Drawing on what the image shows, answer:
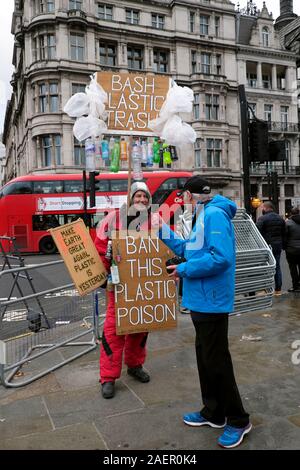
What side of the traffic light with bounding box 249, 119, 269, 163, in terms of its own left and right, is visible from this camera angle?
back

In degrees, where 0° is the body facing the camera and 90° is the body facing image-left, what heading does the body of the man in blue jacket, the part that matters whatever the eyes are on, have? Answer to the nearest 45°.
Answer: approximately 90°

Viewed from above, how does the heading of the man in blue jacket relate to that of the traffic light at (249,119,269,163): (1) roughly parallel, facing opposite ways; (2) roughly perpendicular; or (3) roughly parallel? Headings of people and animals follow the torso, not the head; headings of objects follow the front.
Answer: roughly perpendicular

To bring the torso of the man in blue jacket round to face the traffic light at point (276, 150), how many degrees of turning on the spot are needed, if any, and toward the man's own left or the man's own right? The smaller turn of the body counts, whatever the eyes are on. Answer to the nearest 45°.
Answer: approximately 90° to the man's own right

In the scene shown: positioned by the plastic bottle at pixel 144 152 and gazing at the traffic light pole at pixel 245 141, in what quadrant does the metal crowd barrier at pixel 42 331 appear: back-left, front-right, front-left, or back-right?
back-left

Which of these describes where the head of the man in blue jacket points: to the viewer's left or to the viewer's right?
to the viewer's left
